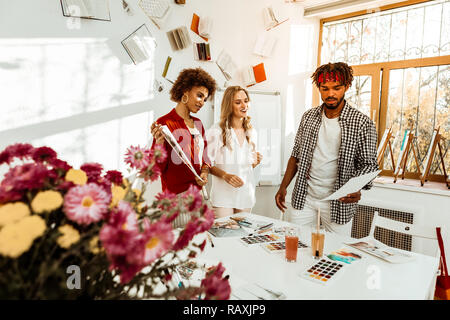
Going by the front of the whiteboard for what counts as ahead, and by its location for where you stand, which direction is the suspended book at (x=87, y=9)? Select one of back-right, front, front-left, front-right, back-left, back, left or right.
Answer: front-right

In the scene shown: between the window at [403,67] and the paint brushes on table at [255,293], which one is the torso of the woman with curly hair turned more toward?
the paint brushes on table

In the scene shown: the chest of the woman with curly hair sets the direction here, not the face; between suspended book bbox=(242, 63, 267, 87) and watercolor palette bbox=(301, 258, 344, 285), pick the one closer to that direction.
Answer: the watercolor palette

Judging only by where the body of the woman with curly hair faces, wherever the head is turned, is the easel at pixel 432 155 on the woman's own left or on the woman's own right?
on the woman's own left

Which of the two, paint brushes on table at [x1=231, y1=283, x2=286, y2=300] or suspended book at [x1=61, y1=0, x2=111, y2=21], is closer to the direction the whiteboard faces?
the paint brushes on table

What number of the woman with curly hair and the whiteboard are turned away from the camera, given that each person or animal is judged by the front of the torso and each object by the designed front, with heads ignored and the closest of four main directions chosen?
0

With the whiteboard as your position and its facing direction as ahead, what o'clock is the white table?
The white table is roughly at 12 o'clock from the whiteboard.

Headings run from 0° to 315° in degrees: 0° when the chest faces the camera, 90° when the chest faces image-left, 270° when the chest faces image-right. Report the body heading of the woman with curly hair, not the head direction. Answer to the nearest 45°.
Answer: approximately 315°
